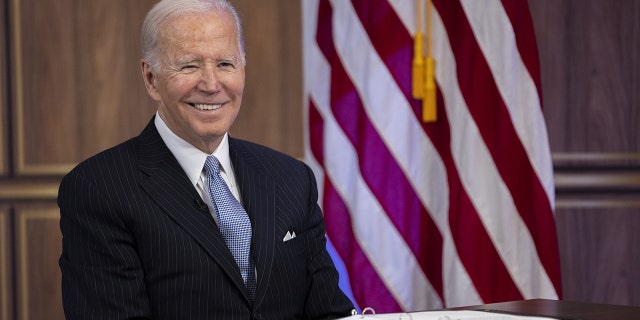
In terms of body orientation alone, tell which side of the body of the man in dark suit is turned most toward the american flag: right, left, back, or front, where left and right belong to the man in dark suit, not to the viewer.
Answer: left

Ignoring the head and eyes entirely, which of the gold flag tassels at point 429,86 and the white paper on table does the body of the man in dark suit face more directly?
the white paper on table

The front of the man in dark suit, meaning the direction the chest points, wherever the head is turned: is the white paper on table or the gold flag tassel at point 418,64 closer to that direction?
the white paper on table

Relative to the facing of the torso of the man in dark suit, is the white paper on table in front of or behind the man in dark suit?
in front

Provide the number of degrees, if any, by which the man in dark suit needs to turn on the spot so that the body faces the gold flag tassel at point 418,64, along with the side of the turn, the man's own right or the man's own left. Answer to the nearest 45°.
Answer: approximately 90° to the man's own left
